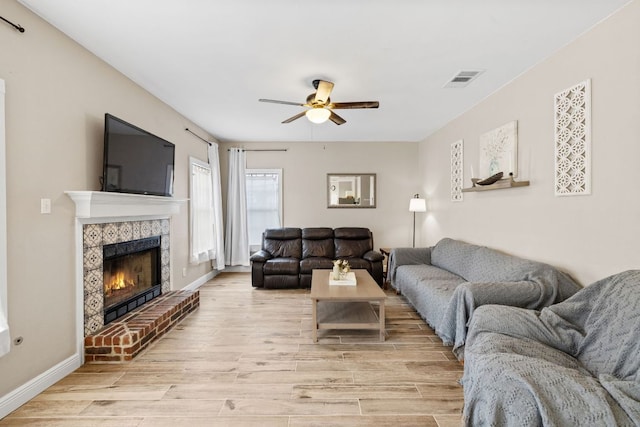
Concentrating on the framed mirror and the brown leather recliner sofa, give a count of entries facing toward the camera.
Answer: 2

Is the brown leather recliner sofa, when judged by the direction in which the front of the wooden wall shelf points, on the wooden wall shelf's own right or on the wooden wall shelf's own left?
on the wooden wall shelf's own right

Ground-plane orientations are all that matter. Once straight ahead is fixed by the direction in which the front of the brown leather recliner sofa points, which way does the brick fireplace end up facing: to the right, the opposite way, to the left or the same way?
to the left

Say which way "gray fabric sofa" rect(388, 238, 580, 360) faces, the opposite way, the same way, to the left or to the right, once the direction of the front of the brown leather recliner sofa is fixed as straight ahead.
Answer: to the right

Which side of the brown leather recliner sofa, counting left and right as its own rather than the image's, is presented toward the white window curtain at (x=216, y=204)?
right

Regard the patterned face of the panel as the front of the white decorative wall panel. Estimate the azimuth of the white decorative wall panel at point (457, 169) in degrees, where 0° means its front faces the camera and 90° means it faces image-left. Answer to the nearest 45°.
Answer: approximately 45°

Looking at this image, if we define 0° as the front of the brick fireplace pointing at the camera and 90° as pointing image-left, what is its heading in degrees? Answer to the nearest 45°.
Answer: approximately 315°

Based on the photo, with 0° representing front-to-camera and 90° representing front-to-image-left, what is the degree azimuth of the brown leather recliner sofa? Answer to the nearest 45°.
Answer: approximately 0°
